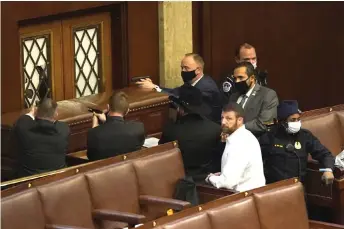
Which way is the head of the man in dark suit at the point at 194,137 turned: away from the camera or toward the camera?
away from the camera

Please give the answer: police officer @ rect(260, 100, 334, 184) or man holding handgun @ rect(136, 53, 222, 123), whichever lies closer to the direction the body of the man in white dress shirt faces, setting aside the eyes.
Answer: the man holding handgun

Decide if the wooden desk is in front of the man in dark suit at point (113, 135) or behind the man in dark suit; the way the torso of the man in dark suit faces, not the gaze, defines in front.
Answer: in front

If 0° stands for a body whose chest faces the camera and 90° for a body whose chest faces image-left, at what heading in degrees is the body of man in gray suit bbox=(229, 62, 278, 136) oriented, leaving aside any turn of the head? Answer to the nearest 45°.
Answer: approximately 45°

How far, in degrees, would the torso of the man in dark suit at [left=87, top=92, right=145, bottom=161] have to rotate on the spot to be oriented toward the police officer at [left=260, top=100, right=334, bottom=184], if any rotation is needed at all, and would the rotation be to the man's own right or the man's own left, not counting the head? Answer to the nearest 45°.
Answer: approximately 90° to the man's own right

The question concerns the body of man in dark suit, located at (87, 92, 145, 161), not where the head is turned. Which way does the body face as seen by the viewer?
away from the camera

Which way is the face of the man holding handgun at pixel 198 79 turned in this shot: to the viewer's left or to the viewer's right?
to the viewer's left

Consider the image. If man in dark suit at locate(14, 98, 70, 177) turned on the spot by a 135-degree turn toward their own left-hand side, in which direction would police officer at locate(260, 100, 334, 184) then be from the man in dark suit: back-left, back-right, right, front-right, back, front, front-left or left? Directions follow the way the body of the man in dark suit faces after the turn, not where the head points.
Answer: back-left

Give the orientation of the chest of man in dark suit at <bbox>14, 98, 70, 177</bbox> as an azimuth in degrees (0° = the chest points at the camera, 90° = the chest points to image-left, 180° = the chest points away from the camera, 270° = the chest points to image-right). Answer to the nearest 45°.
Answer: approximately 180°

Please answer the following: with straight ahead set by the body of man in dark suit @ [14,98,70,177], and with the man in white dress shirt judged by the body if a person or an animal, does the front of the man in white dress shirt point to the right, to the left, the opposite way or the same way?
to the left

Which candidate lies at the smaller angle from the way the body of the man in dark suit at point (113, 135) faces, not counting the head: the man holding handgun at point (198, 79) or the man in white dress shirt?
the man holding handgun
